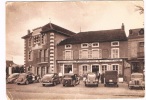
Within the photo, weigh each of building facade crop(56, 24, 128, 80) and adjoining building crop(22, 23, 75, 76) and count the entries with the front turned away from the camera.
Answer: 0

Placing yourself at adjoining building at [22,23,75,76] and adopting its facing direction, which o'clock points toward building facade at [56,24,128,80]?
The building facade is roughly at 8 o'clock from the adjoining building.

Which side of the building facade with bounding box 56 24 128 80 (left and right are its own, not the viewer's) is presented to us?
front

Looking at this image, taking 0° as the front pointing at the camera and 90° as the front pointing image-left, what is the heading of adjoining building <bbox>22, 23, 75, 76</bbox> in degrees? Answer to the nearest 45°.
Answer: approximately 45°
